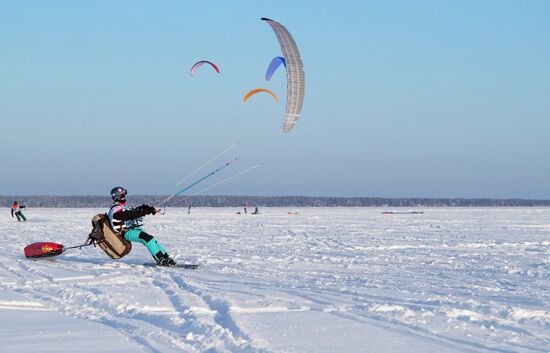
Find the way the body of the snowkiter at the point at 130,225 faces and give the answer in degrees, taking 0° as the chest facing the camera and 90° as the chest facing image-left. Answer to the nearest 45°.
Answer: approximately 270°
